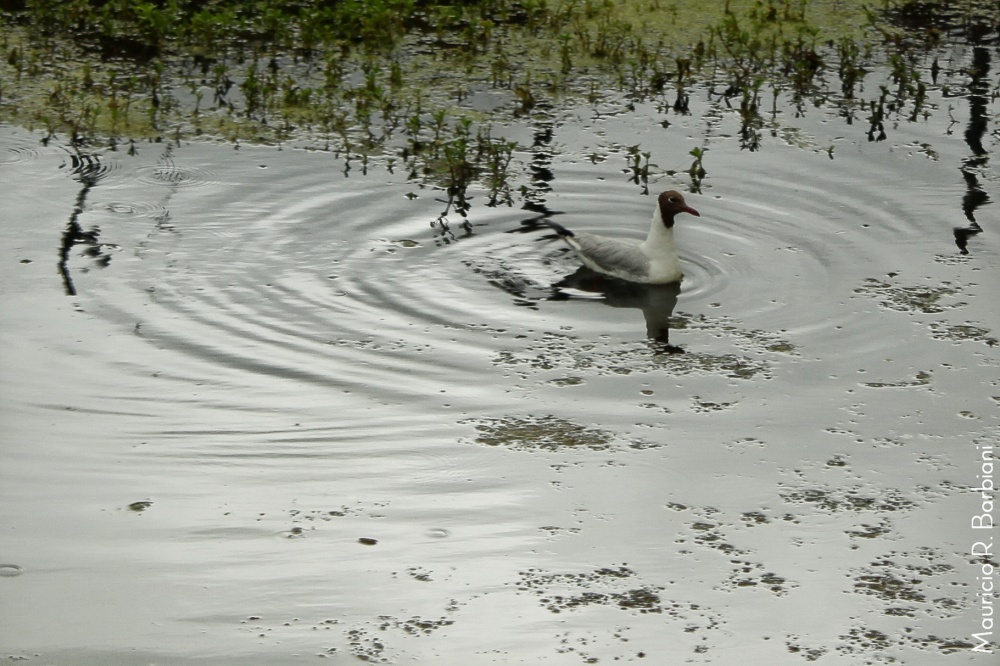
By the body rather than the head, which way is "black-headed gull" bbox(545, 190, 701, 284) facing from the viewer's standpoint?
to the viewer's right
